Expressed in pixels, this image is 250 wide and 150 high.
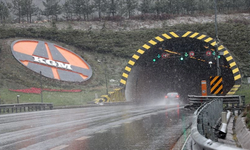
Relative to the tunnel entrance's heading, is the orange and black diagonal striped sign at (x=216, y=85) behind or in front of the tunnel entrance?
in front

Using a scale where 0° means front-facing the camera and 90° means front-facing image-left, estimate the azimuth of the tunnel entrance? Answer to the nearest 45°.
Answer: approximately 0°
